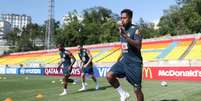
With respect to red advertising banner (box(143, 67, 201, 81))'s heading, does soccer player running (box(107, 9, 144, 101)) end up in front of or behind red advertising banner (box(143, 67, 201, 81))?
in front

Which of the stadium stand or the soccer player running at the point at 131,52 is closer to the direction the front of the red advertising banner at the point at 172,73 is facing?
the soccer player running

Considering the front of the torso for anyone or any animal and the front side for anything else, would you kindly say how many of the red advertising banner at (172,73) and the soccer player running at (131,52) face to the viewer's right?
0

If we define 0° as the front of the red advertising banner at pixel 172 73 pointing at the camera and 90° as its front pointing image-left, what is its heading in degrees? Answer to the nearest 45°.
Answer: approximately 0°

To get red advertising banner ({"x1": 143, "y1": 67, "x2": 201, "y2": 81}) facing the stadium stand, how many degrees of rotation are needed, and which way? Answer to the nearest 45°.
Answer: approximately 180°

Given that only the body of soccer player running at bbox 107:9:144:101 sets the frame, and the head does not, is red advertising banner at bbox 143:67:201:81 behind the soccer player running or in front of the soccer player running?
behind
